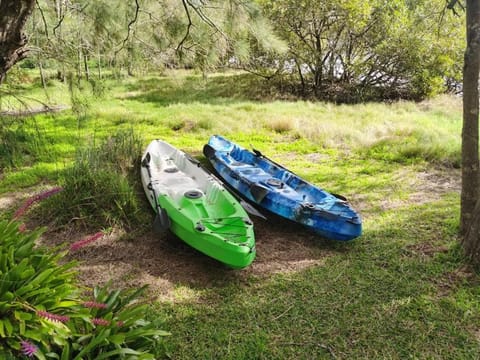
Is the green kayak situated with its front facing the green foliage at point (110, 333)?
no

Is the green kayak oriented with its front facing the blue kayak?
no

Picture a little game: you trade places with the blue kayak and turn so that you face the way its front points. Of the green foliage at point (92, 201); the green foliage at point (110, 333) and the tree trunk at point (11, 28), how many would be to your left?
0

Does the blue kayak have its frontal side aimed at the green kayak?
no

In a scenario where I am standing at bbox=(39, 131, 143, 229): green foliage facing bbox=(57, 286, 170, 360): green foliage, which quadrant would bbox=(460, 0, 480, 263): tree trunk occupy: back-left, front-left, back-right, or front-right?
front-left

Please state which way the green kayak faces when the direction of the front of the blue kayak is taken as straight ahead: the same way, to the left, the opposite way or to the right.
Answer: the same way

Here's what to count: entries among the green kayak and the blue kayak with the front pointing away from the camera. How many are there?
0

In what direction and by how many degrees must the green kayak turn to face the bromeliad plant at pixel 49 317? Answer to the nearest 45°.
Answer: approximately 45° to its right

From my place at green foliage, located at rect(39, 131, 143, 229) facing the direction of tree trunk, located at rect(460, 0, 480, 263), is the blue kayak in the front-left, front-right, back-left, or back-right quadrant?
front-left

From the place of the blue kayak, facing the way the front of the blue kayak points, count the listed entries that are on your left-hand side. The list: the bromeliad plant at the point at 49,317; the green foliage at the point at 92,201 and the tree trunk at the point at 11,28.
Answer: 0

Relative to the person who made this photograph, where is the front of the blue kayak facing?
facing the viewer and to the right of the viewer
